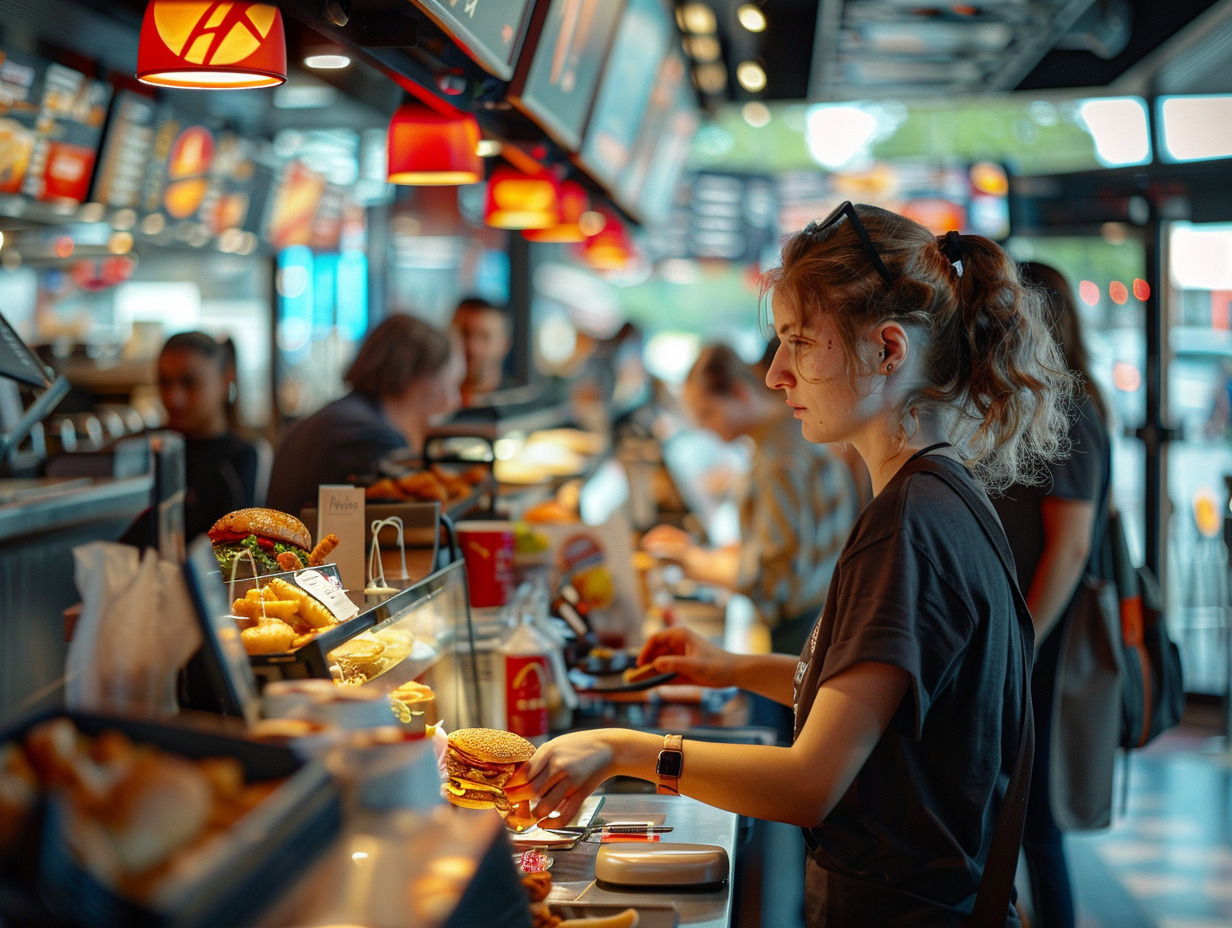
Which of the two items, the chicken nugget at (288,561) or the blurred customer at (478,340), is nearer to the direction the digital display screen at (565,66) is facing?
the chicken nugget

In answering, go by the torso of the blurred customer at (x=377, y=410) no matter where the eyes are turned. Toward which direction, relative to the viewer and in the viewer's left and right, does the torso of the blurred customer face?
facing to the right of the viewer

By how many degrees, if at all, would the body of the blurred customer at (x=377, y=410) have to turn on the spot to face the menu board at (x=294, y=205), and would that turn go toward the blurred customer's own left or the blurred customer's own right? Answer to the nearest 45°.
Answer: approximately 90° to the blurred customer's own left

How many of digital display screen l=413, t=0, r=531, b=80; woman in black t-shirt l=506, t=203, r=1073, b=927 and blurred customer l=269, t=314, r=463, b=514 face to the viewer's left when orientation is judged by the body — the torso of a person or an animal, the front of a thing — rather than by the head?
1

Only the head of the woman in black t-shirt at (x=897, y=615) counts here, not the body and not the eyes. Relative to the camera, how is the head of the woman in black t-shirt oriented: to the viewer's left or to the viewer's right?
to the viewer's left

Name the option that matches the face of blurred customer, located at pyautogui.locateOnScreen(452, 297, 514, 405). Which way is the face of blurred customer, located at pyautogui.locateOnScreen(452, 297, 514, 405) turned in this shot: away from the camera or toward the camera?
toward the camera

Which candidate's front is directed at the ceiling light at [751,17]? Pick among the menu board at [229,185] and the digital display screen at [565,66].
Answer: the menu board

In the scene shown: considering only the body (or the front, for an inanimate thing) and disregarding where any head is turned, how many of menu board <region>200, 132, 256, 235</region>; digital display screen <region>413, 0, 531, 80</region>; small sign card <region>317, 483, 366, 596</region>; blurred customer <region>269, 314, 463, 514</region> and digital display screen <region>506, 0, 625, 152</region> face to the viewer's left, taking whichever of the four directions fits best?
0

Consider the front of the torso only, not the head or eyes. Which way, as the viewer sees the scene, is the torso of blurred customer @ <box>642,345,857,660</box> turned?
to the viewer's left

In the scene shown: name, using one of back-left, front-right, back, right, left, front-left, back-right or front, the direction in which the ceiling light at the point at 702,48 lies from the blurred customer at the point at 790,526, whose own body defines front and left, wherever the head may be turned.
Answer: right

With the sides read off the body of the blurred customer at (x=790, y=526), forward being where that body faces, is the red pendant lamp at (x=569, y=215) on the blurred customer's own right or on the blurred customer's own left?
on the blurred customer's own right

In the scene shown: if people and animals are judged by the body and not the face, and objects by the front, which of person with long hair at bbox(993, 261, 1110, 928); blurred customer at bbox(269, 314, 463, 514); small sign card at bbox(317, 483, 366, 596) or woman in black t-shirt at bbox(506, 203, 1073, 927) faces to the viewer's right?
the blurred customer

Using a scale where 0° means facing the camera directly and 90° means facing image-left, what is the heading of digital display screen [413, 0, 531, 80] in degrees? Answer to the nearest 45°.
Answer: approximately 315°
